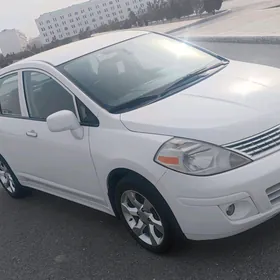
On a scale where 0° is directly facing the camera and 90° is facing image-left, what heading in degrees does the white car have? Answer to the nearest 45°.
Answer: approximately 315°

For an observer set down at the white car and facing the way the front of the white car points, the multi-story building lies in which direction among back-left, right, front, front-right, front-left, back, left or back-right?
back-left

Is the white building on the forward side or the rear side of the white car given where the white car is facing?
on the rear side
